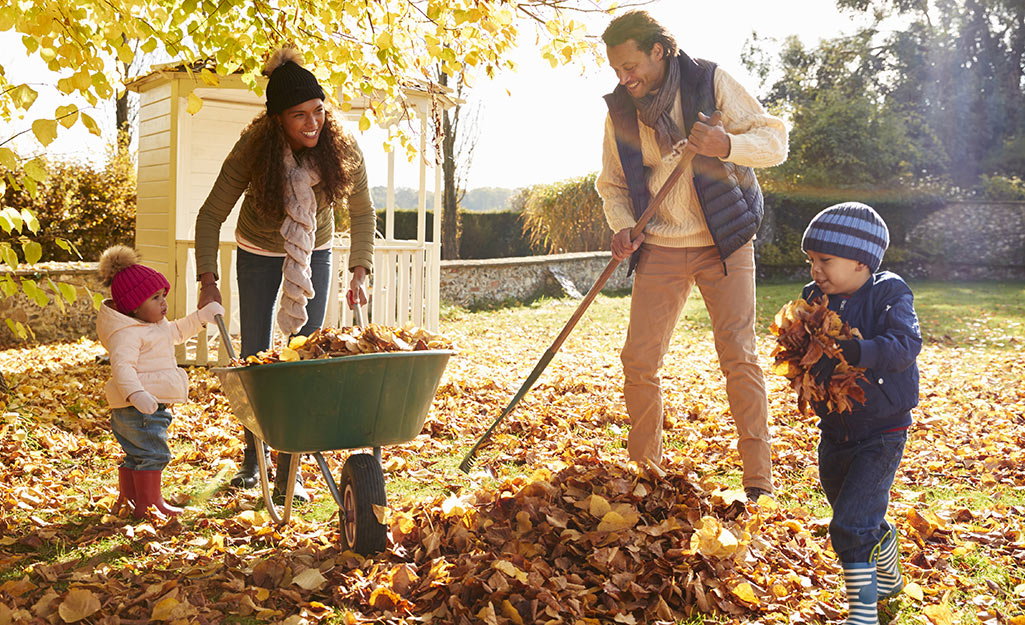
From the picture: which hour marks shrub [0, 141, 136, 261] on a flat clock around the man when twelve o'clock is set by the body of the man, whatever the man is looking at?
The shrub is roughly at 3 o'clock from the man.

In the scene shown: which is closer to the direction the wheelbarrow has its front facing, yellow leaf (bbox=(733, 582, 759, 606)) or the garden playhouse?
the yellow leaf

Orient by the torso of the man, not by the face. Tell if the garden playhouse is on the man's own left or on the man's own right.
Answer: on the man's own right

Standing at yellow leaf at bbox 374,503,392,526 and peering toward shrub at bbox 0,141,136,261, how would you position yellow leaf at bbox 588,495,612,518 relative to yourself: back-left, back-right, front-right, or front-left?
back-right

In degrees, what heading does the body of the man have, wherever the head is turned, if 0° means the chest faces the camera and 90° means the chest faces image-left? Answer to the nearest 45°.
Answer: approximately 45°

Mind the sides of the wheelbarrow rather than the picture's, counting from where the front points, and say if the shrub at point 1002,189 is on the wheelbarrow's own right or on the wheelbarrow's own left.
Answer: on the wheelbarrow's own left

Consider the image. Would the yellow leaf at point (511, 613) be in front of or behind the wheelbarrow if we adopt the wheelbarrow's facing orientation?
in front

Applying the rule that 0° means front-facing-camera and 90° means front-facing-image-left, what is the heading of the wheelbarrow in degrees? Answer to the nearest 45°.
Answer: approximately 315°
